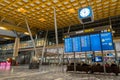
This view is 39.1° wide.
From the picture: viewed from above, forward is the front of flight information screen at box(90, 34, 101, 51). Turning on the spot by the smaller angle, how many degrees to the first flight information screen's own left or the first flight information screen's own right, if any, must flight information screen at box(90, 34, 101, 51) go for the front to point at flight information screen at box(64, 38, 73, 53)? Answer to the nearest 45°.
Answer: approximately 135° to the first flight information screen's own right

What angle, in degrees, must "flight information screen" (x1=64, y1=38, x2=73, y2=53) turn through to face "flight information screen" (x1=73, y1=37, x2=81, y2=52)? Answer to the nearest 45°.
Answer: approximately 45° to its left

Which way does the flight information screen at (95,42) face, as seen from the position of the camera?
facing the viewer

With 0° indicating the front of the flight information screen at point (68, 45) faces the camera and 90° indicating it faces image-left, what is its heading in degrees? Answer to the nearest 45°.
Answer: approximately 0°

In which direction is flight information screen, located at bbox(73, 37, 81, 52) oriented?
toward the camera

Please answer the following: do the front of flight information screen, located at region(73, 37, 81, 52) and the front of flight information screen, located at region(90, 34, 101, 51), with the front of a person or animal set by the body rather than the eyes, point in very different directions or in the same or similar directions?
same or similar directions

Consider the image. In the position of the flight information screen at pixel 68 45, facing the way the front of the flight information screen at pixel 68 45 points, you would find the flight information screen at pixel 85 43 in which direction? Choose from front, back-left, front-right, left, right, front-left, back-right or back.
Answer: front-left

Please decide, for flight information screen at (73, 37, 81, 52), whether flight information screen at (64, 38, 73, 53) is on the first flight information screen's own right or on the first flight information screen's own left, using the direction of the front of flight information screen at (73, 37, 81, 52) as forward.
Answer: on the first flight information screen's own right

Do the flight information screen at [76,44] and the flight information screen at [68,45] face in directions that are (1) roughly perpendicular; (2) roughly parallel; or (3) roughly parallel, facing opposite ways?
roughly parallel

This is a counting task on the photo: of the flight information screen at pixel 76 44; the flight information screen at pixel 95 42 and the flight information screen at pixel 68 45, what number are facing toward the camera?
3

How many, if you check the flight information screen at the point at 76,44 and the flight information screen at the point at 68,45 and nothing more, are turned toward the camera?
2
